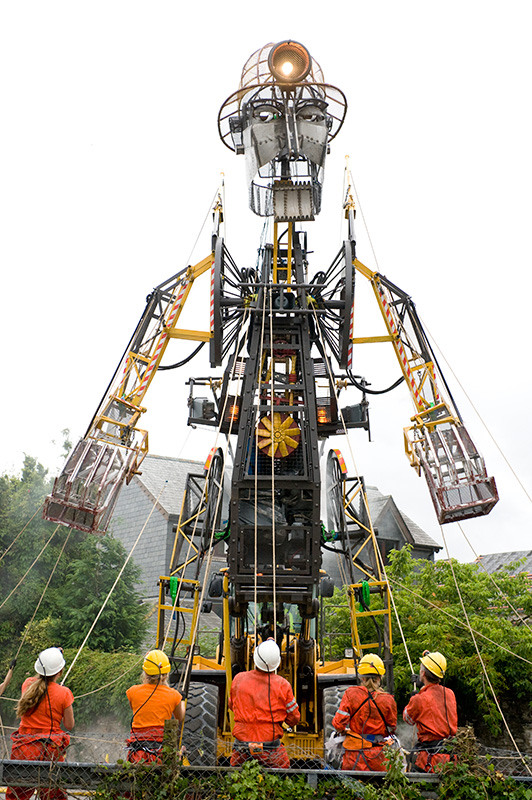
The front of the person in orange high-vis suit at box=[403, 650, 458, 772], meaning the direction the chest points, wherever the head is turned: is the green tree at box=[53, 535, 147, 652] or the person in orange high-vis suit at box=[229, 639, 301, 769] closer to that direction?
the green tree

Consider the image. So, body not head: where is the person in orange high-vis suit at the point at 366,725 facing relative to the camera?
away from the camera

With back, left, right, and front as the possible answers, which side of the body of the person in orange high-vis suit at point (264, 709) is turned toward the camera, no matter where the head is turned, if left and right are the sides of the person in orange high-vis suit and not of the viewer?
back

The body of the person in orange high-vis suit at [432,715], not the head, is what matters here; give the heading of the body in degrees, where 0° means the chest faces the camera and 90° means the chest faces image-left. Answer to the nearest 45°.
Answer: approximately 135°

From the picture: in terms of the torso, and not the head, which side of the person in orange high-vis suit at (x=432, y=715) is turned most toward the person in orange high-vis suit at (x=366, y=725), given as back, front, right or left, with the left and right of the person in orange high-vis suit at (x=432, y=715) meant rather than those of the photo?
left

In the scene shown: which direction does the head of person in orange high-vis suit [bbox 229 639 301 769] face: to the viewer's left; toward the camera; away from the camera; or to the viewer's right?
away from the camera

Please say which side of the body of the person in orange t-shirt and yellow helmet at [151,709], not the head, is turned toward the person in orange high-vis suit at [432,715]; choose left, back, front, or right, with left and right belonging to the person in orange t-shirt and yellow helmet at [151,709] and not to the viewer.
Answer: right

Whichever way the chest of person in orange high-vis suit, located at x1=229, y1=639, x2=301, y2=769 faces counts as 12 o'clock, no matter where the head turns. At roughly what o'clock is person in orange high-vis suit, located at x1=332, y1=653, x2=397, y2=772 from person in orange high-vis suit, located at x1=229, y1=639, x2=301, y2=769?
person in orange high-vis suit, located at x1=332, y1=653, x2=397, y2=772 is roughly at 3 o'clock from person in orange high-vis suit, located at x1=229, y1=639, x2=301, y2=769.

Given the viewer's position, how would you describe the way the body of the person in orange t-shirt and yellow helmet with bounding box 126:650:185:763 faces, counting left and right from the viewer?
facing away from the viewer

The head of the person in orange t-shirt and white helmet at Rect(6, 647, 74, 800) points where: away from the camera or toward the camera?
away from the camera

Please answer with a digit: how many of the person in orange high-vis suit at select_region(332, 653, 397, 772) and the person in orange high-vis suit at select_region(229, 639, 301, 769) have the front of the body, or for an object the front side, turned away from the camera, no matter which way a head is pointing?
2

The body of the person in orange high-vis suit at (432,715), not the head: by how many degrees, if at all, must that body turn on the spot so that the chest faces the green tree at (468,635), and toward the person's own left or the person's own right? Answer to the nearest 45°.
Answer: approximately 45° to the person's own right

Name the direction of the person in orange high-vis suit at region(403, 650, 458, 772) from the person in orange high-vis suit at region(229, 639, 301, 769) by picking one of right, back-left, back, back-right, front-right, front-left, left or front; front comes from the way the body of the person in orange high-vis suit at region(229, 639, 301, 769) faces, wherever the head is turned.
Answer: right

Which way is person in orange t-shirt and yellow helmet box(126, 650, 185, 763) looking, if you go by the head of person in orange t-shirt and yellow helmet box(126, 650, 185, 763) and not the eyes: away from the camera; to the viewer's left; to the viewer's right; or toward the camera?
away from the camera

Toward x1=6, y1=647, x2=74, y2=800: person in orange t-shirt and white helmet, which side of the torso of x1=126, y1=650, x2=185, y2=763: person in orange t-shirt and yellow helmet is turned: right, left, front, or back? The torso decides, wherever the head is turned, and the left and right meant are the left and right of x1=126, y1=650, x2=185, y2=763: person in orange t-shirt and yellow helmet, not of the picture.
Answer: left
